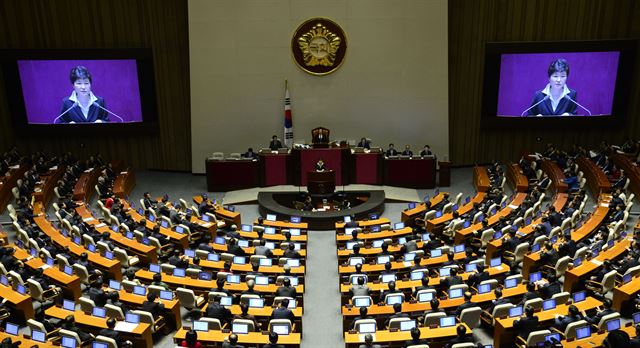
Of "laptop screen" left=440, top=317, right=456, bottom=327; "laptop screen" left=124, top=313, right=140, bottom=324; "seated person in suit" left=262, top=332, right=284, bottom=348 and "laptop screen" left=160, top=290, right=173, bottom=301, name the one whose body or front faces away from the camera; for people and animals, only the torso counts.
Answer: the seated person in suit

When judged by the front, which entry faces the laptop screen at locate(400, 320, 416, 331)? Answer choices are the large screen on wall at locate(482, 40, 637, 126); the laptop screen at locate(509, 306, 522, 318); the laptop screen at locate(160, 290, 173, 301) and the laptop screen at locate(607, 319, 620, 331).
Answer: the large screen on wall

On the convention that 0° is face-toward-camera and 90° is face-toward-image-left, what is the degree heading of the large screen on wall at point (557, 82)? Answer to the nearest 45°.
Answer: approximately 0°

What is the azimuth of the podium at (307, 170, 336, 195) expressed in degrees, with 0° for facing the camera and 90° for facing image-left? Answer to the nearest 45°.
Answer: approximately 0°

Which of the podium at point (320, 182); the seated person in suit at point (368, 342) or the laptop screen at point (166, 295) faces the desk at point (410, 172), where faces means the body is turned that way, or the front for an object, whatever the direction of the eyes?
the seated person in suit

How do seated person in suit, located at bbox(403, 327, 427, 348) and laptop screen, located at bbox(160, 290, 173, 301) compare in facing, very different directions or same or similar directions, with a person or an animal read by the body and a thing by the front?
very different directions

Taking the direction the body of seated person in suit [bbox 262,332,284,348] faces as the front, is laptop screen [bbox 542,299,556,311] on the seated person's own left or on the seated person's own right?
on the seated person's own right

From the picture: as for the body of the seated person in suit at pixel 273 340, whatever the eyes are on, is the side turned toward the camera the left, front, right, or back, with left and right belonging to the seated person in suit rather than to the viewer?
back

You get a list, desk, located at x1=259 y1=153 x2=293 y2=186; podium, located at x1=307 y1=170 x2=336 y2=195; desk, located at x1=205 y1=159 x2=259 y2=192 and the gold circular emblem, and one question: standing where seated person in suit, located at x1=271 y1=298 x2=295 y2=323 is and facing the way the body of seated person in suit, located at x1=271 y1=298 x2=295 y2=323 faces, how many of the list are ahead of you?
4

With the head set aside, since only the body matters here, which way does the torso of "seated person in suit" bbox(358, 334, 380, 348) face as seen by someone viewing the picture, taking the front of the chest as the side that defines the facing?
away from the camera

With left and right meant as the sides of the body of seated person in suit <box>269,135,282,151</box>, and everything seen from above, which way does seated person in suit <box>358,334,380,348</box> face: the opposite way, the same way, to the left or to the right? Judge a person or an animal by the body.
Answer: the opposite way

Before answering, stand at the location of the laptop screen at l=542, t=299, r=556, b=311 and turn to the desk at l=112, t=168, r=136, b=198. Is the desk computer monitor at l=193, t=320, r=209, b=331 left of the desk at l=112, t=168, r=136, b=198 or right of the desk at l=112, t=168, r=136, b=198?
left
